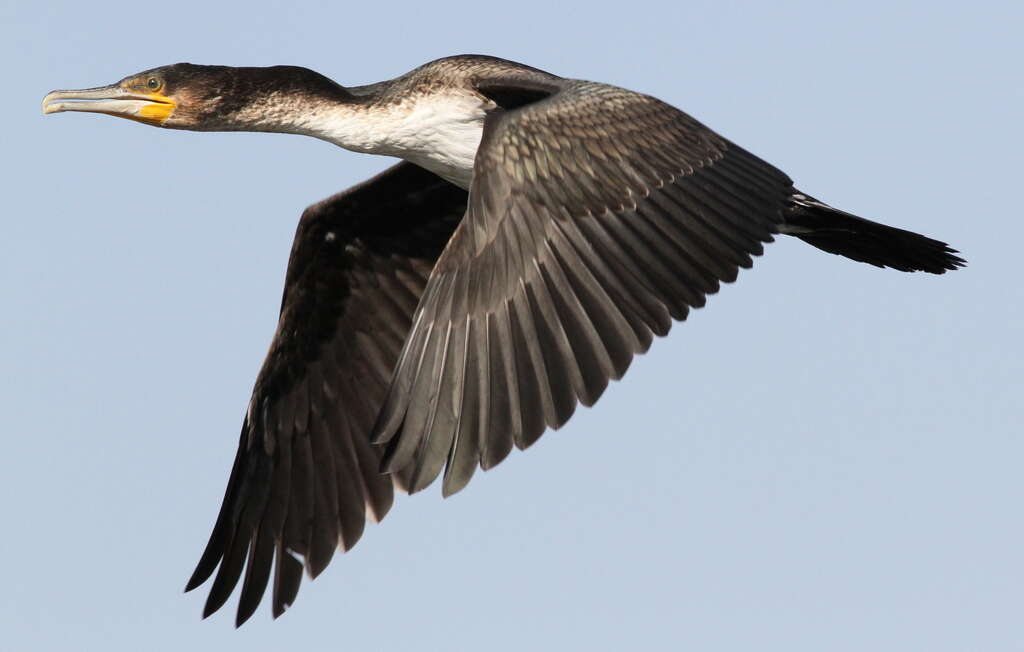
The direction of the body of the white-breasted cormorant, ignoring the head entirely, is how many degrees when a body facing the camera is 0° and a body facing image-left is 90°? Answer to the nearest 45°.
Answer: approximately 90°
